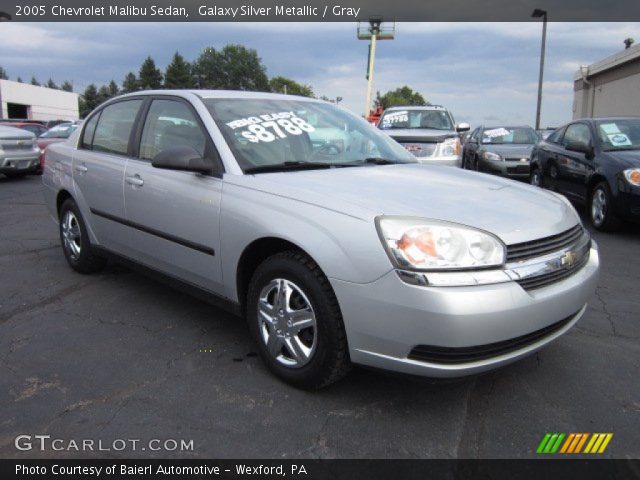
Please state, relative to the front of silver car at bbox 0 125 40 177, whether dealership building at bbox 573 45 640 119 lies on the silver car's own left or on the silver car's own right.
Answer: on the silver car's own left

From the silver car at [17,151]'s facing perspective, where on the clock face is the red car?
The red car is roughly at 8 o'clock from the silver car.

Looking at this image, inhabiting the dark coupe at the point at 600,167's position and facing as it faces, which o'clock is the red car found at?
The red car is roughly at 5 o'clock from the dark coupe.

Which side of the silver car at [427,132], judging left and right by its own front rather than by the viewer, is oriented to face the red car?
right
